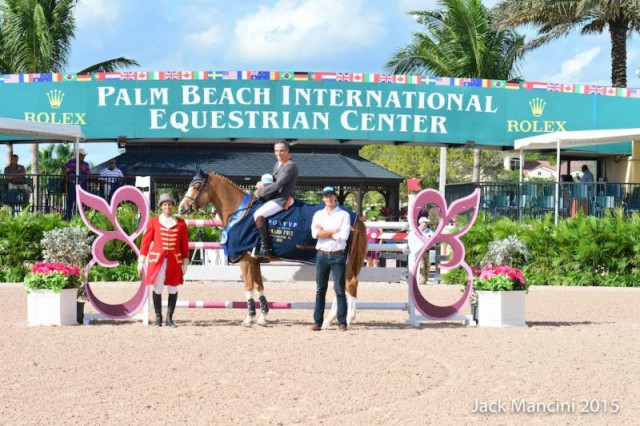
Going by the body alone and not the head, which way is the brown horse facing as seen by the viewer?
to the viewer's left

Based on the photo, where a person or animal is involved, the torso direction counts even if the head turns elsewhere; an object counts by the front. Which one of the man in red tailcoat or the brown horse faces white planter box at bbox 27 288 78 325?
the brown horse

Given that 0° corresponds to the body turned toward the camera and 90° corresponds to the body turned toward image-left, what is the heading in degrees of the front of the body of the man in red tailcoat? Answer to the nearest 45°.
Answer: approximately 0°

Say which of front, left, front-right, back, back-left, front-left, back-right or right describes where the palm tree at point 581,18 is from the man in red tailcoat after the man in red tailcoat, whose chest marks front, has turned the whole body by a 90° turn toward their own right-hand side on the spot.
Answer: back-right

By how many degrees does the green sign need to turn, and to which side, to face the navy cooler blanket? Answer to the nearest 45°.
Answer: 0° — it already faces it

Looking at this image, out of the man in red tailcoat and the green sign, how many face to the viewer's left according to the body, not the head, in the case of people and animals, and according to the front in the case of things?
0

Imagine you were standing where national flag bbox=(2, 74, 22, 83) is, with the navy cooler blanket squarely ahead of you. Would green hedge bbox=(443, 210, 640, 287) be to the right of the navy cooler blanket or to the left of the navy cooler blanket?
left

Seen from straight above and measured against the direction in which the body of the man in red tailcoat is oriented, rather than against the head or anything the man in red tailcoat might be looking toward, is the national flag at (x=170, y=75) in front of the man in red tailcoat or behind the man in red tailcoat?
behind

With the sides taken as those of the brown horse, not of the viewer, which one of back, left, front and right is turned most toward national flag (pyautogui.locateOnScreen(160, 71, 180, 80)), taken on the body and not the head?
right

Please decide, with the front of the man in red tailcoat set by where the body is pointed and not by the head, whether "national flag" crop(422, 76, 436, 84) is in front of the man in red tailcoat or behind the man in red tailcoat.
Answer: behind
